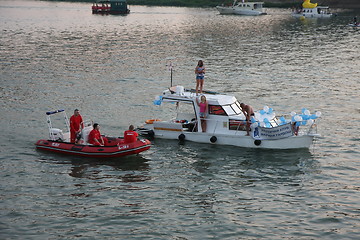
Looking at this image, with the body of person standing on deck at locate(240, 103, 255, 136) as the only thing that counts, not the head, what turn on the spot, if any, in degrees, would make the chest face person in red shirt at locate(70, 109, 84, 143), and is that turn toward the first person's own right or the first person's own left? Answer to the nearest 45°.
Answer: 0° — they already face them

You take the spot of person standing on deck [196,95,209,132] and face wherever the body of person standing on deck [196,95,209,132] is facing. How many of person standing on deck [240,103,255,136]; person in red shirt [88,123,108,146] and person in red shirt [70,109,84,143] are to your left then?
1

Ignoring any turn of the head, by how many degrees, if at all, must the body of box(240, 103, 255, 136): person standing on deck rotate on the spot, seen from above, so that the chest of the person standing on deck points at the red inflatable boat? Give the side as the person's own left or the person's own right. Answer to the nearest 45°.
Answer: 0° — they already face it

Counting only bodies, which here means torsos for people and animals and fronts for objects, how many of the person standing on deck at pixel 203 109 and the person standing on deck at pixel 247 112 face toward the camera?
1

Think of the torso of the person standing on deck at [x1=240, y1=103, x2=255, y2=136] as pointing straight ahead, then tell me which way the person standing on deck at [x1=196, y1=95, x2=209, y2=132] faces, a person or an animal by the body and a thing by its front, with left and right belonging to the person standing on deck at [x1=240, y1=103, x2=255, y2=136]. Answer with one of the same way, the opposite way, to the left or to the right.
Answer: to the left

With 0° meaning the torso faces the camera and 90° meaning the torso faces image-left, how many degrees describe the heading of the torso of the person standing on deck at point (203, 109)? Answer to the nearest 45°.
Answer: approximately 0°

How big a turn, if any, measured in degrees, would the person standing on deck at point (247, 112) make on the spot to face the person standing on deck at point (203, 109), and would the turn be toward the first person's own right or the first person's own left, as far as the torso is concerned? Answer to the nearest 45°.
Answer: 0° — they already face them

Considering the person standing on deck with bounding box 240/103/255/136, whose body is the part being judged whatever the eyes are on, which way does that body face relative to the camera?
to the viewer's left

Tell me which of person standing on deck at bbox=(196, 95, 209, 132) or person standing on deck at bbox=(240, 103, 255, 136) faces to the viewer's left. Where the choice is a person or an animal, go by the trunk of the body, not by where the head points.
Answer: person standing on deck at bbox=(240, 103, 255, 136)
